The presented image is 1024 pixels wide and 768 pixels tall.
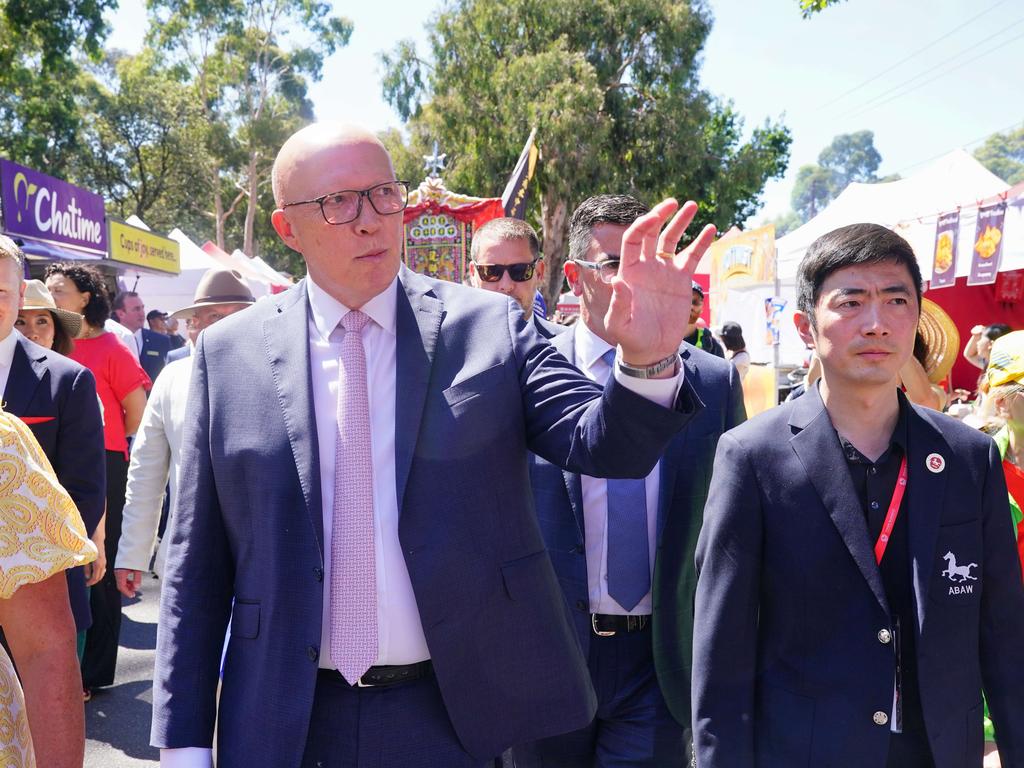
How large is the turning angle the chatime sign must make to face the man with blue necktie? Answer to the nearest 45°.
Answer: approximately 45° to its right

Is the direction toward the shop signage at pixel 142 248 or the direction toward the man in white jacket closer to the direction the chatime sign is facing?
the man in white jacket

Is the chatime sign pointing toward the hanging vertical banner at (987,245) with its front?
yes

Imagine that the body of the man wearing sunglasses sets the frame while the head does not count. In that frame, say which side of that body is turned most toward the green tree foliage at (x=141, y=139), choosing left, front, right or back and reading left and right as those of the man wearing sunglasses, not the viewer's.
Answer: back

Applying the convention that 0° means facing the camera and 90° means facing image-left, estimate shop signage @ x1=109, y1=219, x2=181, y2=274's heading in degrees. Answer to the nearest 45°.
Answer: approximately 315°

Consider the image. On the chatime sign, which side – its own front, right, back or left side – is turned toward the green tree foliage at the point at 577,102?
left

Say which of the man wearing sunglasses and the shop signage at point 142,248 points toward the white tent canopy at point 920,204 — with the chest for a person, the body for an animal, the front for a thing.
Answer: the shop signage

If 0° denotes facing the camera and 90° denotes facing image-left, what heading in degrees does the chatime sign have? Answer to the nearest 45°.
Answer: approximately 315°

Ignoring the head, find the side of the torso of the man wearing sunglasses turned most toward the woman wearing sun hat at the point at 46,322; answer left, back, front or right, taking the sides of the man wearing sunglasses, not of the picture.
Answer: right

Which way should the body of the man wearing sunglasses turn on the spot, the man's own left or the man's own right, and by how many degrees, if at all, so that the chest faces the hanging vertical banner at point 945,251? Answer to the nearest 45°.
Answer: approximately 135° to the man's own left

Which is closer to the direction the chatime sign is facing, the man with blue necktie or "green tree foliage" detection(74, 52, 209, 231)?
the man with blue necktie
